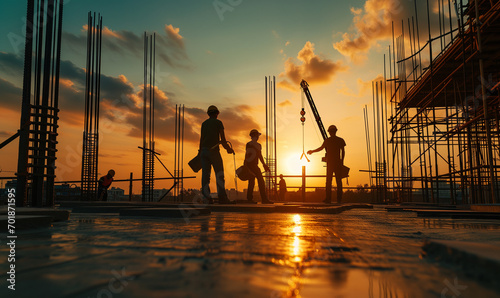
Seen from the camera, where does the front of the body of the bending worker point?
to the viewer's right

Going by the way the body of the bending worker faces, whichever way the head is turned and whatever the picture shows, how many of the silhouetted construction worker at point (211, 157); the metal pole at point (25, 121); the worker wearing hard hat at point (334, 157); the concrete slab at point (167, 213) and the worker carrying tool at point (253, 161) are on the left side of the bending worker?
0

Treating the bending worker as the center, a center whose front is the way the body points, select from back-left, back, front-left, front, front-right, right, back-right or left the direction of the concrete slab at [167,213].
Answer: right

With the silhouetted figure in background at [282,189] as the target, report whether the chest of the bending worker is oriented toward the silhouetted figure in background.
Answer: yes

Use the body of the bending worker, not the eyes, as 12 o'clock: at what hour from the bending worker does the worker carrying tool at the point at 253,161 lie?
The worker carrying tool is roughly at 2 o'clock from the bending worker.

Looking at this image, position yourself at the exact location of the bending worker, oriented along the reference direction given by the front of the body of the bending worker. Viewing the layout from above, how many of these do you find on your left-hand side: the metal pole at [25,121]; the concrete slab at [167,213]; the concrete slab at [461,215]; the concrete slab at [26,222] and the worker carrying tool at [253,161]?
0

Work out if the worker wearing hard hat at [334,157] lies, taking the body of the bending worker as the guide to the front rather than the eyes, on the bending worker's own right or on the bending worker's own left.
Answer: on the bending worker's own right
